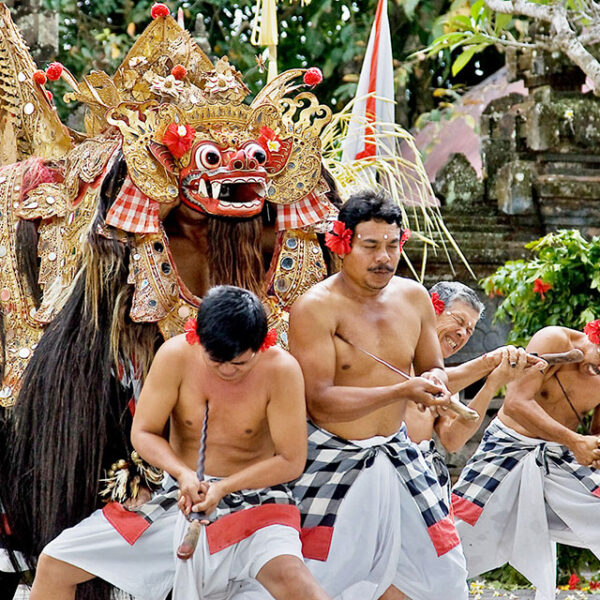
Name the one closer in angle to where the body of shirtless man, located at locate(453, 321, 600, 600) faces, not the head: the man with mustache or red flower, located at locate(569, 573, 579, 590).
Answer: the man with mustache

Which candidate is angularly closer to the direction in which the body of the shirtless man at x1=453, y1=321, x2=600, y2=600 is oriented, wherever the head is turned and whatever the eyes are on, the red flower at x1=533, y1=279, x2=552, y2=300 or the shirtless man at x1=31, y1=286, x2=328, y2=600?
the shirtless man

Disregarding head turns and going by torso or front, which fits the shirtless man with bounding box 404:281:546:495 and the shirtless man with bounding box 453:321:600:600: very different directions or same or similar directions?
same or similar directions

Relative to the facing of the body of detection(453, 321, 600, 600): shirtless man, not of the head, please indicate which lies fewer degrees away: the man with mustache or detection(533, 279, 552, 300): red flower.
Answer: the man with mustache

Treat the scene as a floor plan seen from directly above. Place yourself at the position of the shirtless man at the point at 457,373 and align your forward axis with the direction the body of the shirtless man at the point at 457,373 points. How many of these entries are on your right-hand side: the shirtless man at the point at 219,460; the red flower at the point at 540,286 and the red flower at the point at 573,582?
1

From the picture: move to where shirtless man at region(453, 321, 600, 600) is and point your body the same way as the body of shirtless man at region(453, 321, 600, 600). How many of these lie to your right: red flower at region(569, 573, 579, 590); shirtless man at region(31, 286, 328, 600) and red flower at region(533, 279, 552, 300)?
1
